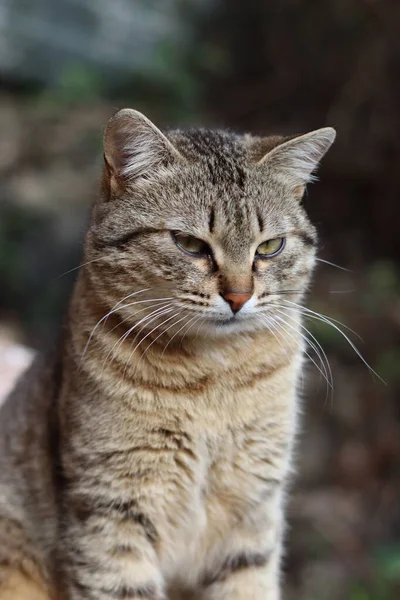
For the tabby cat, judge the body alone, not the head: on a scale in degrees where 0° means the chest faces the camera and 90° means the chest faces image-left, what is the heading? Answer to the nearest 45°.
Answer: approximately 315°
